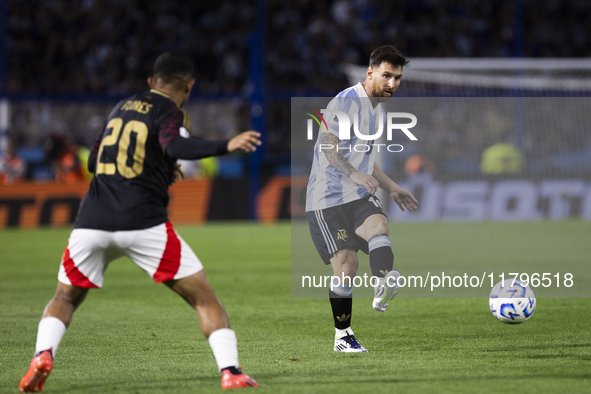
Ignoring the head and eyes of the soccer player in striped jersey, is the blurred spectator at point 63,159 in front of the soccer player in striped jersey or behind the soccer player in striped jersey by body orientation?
behind

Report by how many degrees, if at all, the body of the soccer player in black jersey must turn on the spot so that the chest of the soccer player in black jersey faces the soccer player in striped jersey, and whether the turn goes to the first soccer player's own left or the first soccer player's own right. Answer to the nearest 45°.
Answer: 0° — they already face them

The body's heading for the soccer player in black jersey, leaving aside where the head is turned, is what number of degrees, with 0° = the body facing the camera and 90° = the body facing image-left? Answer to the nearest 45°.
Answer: approximately 225°

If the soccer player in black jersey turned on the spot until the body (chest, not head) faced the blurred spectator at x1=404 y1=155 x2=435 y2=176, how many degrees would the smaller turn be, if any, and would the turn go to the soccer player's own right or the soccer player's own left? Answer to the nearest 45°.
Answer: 0° — they already face them

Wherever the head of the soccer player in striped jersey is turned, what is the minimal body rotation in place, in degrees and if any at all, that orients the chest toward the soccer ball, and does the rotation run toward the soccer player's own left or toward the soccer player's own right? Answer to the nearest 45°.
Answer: approximately 90° to the soccer player's own left

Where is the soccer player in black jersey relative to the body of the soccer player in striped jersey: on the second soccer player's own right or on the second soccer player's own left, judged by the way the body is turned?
on the second soccer player's own right

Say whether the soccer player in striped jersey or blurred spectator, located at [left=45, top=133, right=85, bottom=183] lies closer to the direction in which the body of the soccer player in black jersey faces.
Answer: the soccer player in striped jersey
